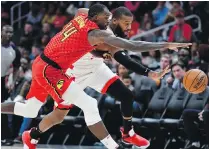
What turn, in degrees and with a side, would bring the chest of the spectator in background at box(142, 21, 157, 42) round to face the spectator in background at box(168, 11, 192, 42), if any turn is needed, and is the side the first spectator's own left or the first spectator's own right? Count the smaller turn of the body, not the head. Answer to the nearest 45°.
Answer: approximately 45° to the first spectator's own left

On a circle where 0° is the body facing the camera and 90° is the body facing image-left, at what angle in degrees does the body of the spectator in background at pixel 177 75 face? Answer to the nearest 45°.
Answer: approximately 45°

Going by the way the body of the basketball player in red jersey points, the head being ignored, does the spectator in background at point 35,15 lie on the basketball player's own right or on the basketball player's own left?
on the basketball player's own left

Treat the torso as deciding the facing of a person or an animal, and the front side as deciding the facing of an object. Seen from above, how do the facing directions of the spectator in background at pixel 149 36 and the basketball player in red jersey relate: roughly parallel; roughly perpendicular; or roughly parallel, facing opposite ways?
roughly perpendicular

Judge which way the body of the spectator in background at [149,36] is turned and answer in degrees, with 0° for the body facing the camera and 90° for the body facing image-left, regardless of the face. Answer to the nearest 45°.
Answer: approximately 0°

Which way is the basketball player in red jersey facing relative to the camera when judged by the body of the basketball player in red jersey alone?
to the viewer's right

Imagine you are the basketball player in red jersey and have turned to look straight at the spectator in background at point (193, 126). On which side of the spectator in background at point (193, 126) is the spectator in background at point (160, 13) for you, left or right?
left

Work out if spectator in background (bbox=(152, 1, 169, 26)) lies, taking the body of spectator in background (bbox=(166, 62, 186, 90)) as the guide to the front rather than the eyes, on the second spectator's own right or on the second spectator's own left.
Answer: on the second spectator's own right
